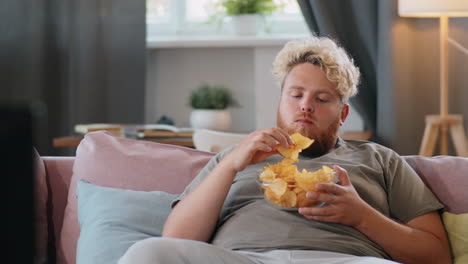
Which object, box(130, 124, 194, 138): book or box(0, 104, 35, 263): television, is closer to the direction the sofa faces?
the television

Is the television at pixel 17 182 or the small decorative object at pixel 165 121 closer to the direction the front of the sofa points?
the television

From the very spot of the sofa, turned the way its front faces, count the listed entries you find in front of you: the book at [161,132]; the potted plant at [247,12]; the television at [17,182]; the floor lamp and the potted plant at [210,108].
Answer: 1

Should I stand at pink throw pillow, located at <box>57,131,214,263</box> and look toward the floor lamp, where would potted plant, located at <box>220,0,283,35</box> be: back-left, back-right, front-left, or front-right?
front-left

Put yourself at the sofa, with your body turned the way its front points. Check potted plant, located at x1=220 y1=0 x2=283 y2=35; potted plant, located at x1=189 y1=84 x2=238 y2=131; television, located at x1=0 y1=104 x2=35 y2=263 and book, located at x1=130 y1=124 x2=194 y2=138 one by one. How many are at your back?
3

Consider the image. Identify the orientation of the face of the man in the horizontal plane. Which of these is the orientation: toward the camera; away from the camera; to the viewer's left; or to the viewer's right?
toward the camera

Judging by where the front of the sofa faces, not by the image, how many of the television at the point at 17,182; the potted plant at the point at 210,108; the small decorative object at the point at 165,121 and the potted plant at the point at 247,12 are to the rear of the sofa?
3

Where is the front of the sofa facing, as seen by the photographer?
facing the viewer

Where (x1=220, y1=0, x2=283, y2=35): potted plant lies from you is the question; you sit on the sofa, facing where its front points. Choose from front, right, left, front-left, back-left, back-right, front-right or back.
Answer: back

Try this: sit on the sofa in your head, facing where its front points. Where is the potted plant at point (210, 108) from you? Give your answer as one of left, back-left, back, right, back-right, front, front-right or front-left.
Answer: back

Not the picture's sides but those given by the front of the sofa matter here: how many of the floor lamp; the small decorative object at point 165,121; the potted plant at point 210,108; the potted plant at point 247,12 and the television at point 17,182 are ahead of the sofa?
1

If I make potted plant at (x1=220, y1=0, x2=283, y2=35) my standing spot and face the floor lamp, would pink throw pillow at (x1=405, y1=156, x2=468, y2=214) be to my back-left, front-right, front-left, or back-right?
front-right

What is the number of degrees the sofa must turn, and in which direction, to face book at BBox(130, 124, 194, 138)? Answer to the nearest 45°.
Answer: approximately 180°
